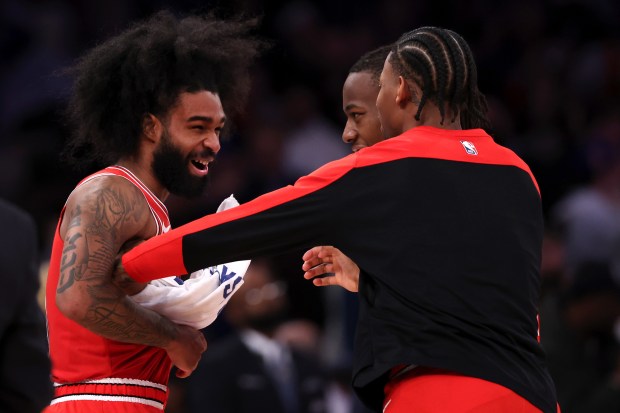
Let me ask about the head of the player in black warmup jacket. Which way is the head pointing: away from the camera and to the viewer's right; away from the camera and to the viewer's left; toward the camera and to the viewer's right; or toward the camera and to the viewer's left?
away from the camera and to the viewer's left

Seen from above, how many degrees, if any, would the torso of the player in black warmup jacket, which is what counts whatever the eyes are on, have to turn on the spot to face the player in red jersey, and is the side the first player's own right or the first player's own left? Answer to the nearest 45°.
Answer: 0° — they already face them

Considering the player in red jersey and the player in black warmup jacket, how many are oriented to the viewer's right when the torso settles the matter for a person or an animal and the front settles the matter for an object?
1

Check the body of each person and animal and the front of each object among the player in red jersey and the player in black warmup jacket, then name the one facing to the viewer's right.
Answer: the player in red jersey

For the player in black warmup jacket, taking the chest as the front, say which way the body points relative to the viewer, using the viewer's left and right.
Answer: facing away from the viewer and to the left of the viewer

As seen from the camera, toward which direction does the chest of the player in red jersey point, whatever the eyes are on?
to the viewer's right
